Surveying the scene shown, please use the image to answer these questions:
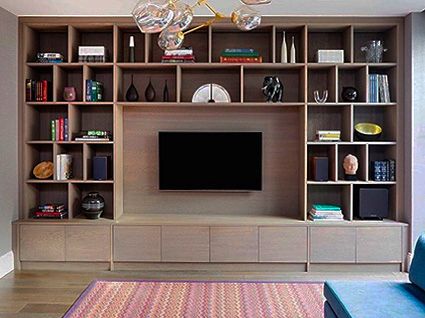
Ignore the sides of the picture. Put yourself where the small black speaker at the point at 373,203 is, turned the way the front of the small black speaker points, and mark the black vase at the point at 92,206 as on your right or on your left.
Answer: on your right

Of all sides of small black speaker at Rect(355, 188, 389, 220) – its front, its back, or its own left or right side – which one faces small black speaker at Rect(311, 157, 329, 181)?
right

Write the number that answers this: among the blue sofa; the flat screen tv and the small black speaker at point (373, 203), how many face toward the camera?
2

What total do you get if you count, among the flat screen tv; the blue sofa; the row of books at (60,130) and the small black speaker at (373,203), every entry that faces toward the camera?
3

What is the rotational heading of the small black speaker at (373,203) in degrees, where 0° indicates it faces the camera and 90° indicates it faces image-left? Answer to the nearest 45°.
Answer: approximately 0°

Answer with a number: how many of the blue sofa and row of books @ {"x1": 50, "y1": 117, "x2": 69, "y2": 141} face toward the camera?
1

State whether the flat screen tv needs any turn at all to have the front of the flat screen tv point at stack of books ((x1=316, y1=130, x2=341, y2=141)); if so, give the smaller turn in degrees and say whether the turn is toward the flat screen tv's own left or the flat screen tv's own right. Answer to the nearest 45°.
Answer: approximately 90° to the flat screen tv's own left

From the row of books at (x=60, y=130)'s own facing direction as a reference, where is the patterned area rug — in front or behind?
in front

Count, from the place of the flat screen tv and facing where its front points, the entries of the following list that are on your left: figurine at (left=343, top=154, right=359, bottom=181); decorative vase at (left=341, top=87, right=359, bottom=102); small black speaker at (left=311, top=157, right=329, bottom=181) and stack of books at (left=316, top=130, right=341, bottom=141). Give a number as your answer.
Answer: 4

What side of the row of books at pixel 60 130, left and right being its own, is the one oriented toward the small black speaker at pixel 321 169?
left

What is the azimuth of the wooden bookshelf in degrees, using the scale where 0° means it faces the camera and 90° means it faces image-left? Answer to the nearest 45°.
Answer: approximately 0°

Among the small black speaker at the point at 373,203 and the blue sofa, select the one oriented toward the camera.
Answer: the small black speaker

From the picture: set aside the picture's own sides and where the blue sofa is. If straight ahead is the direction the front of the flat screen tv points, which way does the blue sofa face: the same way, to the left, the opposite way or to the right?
to the right
